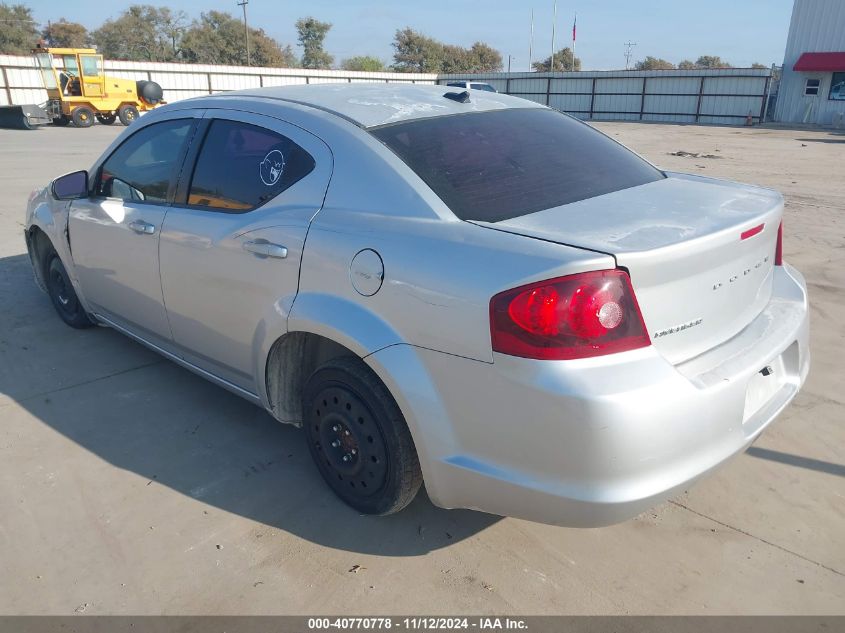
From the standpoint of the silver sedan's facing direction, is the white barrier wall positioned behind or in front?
in front

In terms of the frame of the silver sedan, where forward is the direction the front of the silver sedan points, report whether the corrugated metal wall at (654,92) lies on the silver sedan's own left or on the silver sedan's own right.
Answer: on the silver sedan's own right

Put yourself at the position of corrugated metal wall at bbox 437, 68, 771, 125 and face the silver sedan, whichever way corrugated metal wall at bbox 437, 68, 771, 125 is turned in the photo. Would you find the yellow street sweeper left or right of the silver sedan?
right

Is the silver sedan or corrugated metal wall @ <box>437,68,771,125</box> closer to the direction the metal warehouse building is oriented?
the silver sedan

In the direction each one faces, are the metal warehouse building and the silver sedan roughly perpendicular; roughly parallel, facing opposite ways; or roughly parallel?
roughly perpendicular

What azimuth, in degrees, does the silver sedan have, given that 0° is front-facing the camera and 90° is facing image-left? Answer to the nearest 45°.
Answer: approximately 135°

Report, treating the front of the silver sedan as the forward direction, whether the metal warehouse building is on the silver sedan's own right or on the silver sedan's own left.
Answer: on the silver sedan's own right

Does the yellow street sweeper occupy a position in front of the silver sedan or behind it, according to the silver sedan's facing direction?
in front

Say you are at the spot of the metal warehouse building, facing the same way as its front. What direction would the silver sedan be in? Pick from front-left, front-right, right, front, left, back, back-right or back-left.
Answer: front

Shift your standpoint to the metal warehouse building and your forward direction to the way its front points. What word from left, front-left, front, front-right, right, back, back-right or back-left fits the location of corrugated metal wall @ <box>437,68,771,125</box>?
right

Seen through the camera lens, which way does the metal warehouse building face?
facing the viewer

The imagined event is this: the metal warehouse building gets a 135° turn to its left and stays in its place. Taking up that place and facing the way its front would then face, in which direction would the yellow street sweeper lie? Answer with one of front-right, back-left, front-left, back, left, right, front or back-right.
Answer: back
